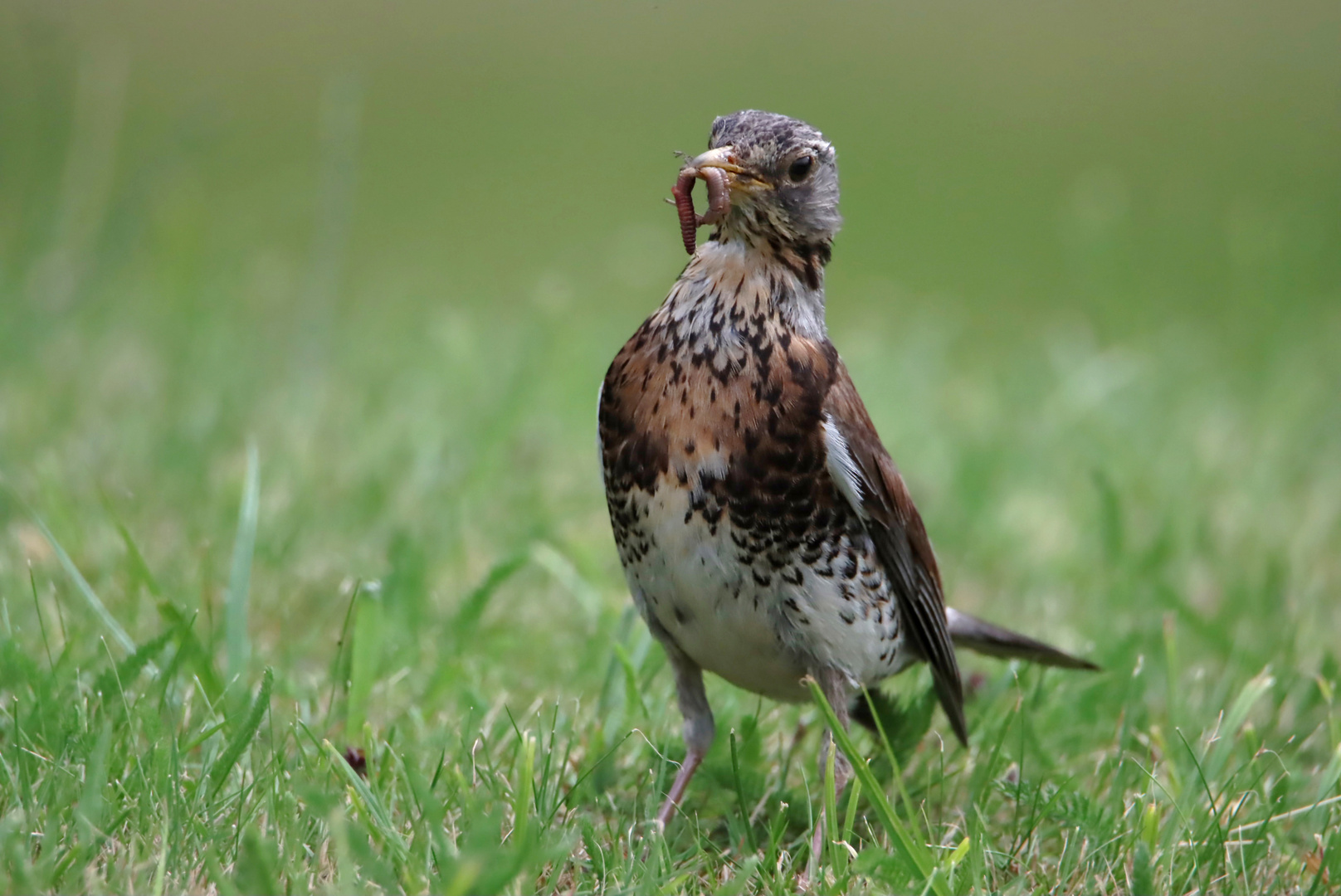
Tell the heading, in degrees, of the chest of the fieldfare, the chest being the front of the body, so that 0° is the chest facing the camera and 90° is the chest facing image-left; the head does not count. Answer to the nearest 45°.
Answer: approximately 45°
